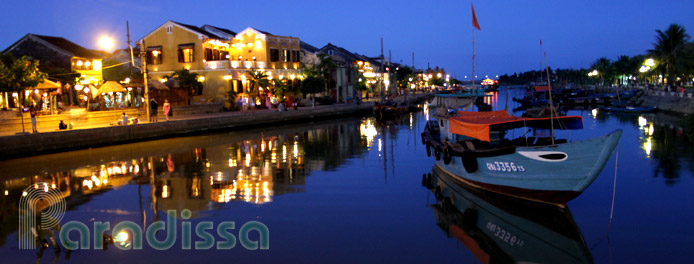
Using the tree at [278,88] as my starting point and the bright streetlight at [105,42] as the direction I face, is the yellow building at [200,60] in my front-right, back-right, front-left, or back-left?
front-right

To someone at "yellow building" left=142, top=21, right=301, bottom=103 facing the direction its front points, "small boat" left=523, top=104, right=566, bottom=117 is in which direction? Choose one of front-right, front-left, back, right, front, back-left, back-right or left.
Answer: front

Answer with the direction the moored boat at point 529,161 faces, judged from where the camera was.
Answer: facing the viewer and to the right of the viewer

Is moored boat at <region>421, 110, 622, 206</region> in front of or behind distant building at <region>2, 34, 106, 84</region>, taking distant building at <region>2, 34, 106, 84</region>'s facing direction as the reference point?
in front

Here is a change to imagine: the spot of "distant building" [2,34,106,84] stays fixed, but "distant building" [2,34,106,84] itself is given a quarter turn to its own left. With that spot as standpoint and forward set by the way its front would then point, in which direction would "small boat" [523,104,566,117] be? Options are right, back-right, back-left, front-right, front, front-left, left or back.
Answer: right

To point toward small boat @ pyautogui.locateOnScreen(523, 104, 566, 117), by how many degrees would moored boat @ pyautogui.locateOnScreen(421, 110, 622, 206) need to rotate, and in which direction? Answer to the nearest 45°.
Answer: approximately 135° to its left

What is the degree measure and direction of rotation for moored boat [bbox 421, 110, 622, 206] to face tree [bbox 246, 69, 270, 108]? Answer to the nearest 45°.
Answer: approximately 180°

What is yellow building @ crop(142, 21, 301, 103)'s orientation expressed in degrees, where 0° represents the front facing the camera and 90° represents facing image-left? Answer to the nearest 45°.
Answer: approximately 315°

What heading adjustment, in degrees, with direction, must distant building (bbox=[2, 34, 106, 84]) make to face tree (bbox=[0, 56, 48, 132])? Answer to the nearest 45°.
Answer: approximately 45° to its right

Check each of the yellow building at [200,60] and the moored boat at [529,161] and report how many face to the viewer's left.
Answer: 0

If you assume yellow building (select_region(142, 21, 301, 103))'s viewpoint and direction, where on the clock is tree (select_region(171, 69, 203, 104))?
The tree is roughly at 2 o'clock from the yellow building.

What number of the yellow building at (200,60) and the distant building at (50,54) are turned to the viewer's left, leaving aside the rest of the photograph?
0

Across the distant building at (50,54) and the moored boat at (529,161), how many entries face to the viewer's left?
0

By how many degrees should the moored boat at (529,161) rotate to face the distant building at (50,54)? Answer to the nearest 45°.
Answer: approximately 180°

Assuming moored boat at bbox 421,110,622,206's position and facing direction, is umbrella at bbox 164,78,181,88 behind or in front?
behind

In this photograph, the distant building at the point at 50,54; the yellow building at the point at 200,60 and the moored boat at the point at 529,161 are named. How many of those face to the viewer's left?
0

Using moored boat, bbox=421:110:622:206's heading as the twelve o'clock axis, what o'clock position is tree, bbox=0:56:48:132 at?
The tree is roughly at 5 o'clock from the moored boat.
